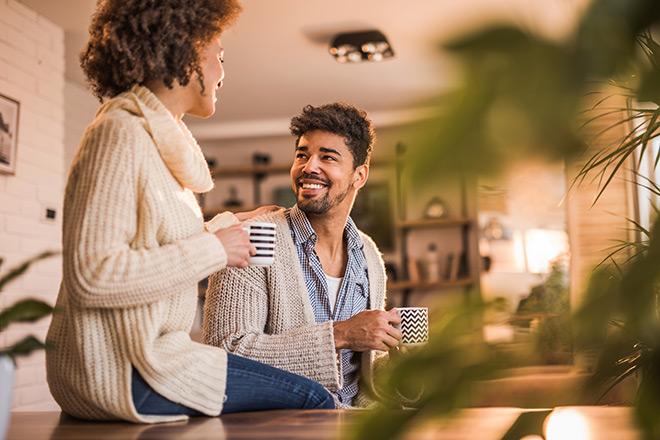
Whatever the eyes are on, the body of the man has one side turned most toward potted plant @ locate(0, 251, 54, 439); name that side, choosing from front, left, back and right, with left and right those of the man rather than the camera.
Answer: right

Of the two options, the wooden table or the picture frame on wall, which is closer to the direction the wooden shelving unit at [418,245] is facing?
the wooden table

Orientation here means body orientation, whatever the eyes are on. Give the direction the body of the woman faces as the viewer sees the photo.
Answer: to the viewer's right

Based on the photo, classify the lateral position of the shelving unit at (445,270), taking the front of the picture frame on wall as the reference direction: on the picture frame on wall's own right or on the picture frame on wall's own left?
on the picture frame on wall's own left

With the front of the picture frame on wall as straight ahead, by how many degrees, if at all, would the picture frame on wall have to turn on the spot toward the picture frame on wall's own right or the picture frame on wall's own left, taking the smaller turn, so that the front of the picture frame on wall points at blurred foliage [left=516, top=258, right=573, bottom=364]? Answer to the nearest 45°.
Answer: approximately 45° to the picture frame on wall's own left

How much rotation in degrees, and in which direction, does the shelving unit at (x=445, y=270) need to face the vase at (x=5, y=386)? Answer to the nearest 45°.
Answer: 0° — it already faces it

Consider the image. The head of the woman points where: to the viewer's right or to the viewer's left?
to the viewer's right

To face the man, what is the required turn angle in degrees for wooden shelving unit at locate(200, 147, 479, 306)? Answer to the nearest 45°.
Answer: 0° — it already faces them
